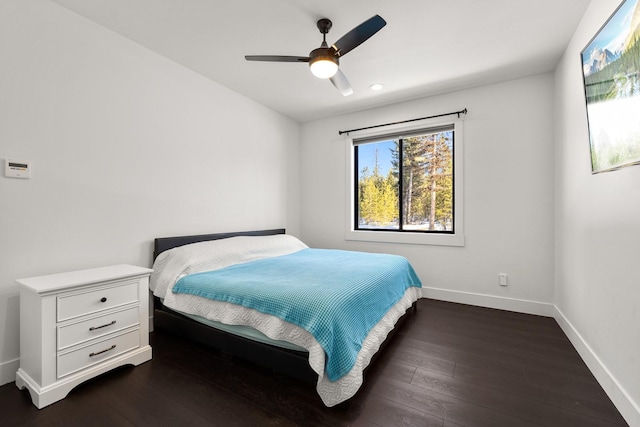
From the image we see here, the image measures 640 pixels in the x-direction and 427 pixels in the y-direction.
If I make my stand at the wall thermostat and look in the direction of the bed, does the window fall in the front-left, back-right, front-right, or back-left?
front-left

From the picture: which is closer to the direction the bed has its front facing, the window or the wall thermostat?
the window

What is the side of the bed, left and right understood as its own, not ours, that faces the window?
left

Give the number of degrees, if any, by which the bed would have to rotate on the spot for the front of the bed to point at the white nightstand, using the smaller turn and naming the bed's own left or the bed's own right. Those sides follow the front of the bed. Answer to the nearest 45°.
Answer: approximately 135° to the bed's own right

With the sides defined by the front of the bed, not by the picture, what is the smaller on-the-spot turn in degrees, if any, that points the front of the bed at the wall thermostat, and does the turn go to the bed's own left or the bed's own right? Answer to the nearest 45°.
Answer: approximately 135° to the bed's own right

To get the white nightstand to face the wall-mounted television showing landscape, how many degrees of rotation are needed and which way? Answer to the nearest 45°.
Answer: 0° — it already faces it

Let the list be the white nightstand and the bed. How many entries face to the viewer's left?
0

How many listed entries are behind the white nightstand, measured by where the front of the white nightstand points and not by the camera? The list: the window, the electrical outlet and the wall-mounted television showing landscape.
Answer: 0

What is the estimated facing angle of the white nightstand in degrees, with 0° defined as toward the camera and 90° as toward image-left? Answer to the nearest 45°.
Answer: approximately 315°

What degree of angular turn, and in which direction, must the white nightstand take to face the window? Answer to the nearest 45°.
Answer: approximately 45° to its left

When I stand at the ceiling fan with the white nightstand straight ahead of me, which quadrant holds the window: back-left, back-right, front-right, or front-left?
back-right
